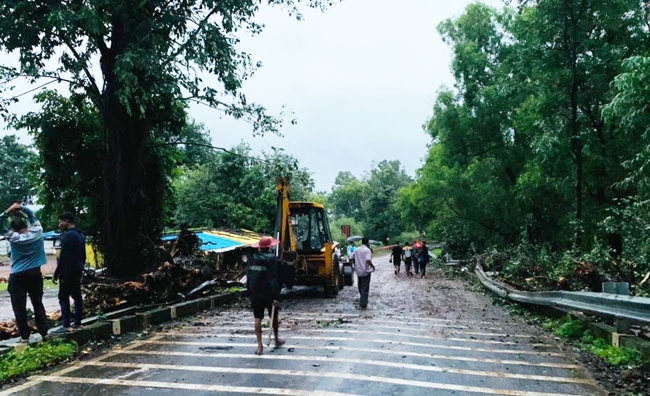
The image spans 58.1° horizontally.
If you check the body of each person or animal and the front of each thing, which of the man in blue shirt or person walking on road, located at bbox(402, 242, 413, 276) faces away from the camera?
the man in blue shirt

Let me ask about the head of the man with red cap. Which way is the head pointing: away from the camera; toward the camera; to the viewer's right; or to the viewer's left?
away from the camera

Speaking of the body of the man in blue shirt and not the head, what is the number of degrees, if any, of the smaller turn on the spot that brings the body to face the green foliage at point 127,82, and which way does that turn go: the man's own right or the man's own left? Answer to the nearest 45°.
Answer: approximately 45° to the man's own right

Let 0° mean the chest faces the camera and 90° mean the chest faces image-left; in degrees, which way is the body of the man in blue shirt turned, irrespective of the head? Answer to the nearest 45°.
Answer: approximately 180°

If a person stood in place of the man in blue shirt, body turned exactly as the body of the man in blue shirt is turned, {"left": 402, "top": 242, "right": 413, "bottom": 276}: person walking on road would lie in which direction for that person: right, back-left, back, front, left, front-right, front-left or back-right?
front-right

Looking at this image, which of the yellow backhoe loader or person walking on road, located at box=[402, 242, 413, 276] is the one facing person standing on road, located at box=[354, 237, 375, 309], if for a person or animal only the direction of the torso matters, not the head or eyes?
person walking on road, located at box=[402, 242, 413, 276]

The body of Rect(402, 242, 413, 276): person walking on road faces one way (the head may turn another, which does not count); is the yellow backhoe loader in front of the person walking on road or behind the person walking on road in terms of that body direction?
in front

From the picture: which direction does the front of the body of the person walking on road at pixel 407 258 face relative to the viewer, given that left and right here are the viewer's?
facing the viewer

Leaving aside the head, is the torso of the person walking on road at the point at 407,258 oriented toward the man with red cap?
yes

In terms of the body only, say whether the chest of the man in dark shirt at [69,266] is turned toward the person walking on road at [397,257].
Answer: no

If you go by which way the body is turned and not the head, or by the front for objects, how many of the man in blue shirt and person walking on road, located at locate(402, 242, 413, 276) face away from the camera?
1
